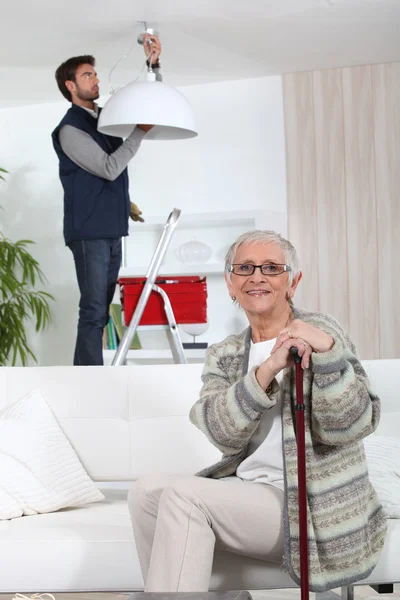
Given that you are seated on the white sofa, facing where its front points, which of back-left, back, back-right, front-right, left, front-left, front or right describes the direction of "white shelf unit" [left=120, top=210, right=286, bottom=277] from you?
back

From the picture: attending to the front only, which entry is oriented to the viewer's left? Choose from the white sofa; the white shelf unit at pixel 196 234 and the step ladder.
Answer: the step ladder

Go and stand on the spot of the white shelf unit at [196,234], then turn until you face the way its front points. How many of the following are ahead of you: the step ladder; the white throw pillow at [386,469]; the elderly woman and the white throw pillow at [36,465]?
4

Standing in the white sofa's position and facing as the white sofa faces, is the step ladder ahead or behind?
behind

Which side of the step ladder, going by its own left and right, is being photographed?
left

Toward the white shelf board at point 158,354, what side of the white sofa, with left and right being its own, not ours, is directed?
back

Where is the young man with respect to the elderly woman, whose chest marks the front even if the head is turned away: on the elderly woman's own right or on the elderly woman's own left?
on the elderly woman's own right

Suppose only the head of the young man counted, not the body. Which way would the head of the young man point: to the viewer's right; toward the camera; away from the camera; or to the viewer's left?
to the viewer's right

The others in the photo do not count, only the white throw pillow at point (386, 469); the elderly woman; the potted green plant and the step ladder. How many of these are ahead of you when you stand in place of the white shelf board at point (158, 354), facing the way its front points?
3

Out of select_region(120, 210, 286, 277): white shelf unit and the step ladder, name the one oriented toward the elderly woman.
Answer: the white shelf unit
